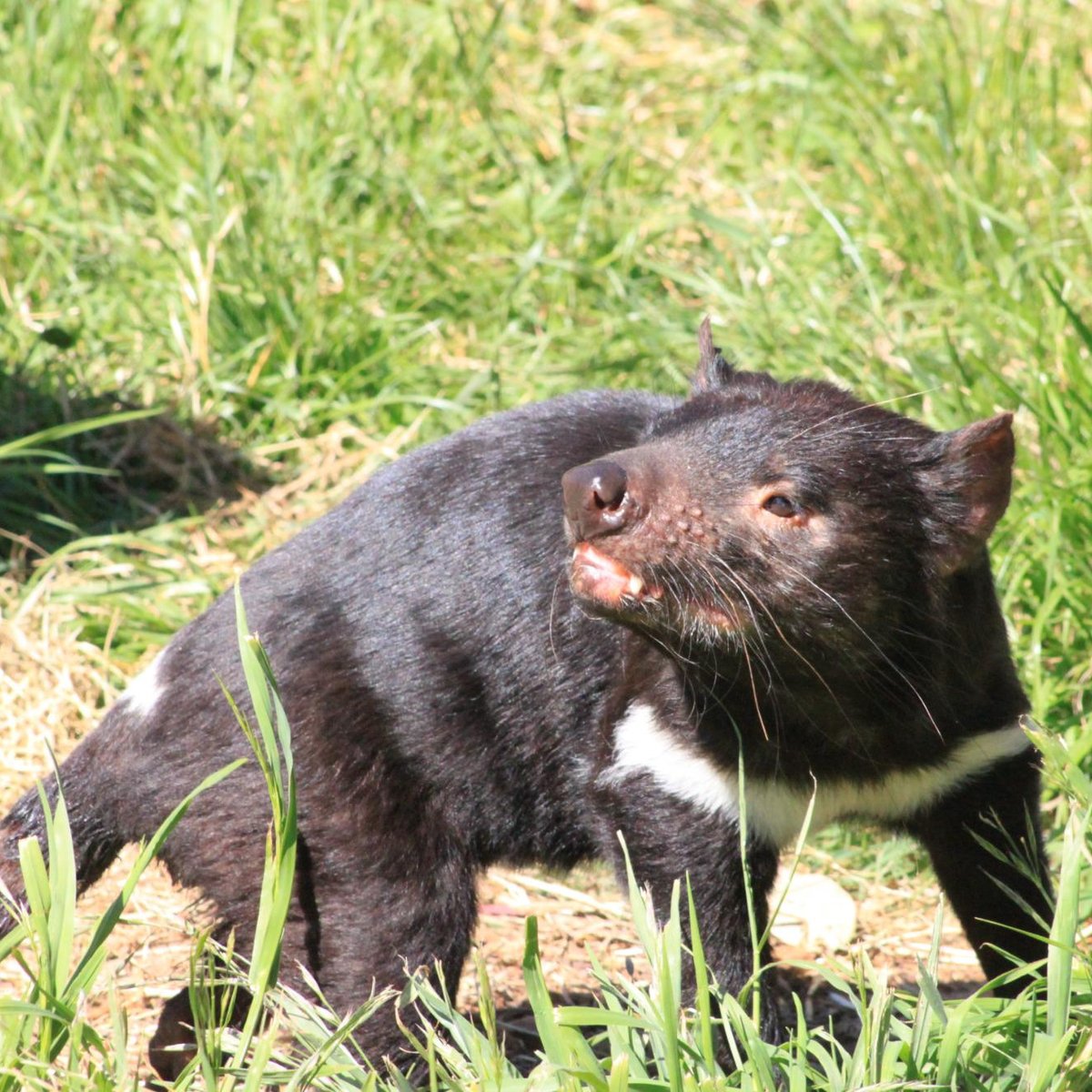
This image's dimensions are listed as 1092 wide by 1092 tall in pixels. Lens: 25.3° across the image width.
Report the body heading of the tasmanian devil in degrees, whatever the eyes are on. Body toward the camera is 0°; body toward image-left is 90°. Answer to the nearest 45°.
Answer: approximately 315°
